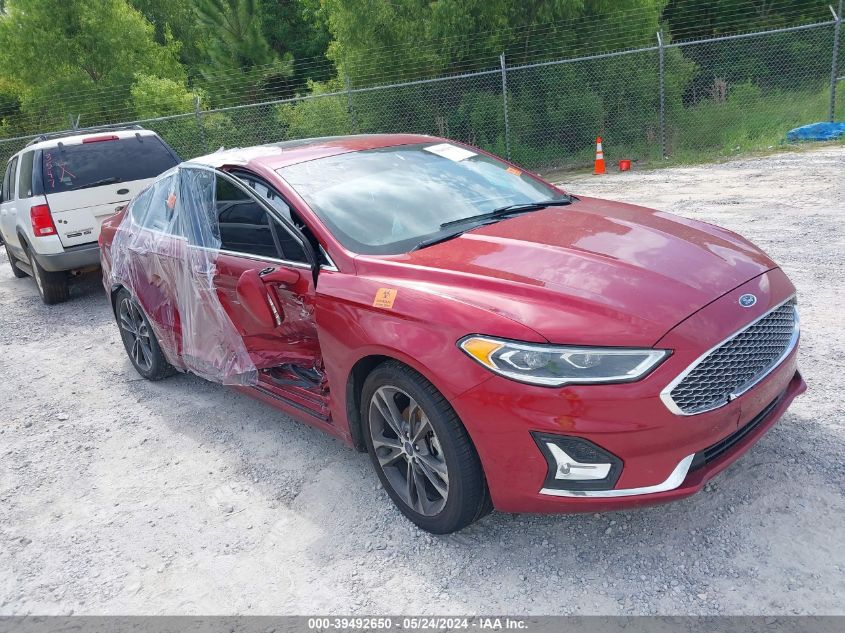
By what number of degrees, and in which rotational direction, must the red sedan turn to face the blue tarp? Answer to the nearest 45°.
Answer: approximately 90° to its left

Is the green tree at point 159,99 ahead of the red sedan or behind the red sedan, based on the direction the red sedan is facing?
behind

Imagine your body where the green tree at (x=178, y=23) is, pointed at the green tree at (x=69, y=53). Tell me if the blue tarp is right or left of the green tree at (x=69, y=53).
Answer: left

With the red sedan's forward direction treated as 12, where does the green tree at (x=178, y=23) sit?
The green tree is roughly at 7 o'clock from the red sedan.

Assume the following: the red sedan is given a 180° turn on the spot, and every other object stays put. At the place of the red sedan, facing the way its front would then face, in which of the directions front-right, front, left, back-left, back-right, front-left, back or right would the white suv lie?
front

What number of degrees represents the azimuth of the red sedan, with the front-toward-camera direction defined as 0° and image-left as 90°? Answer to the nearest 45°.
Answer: approximately 315°

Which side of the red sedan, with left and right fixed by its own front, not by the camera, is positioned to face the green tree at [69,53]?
back

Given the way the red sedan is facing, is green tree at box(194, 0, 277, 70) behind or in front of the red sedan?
behind
